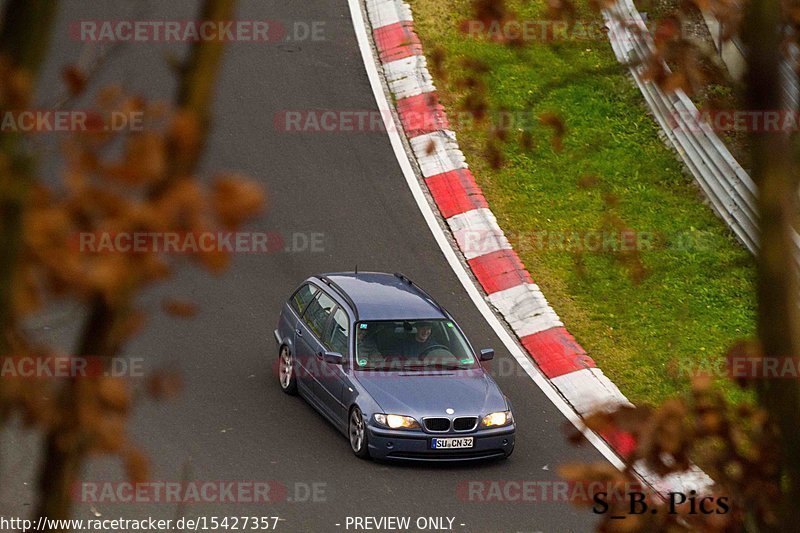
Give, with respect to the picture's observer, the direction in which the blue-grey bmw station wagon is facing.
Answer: facing the viewer and to the right of the viewer
